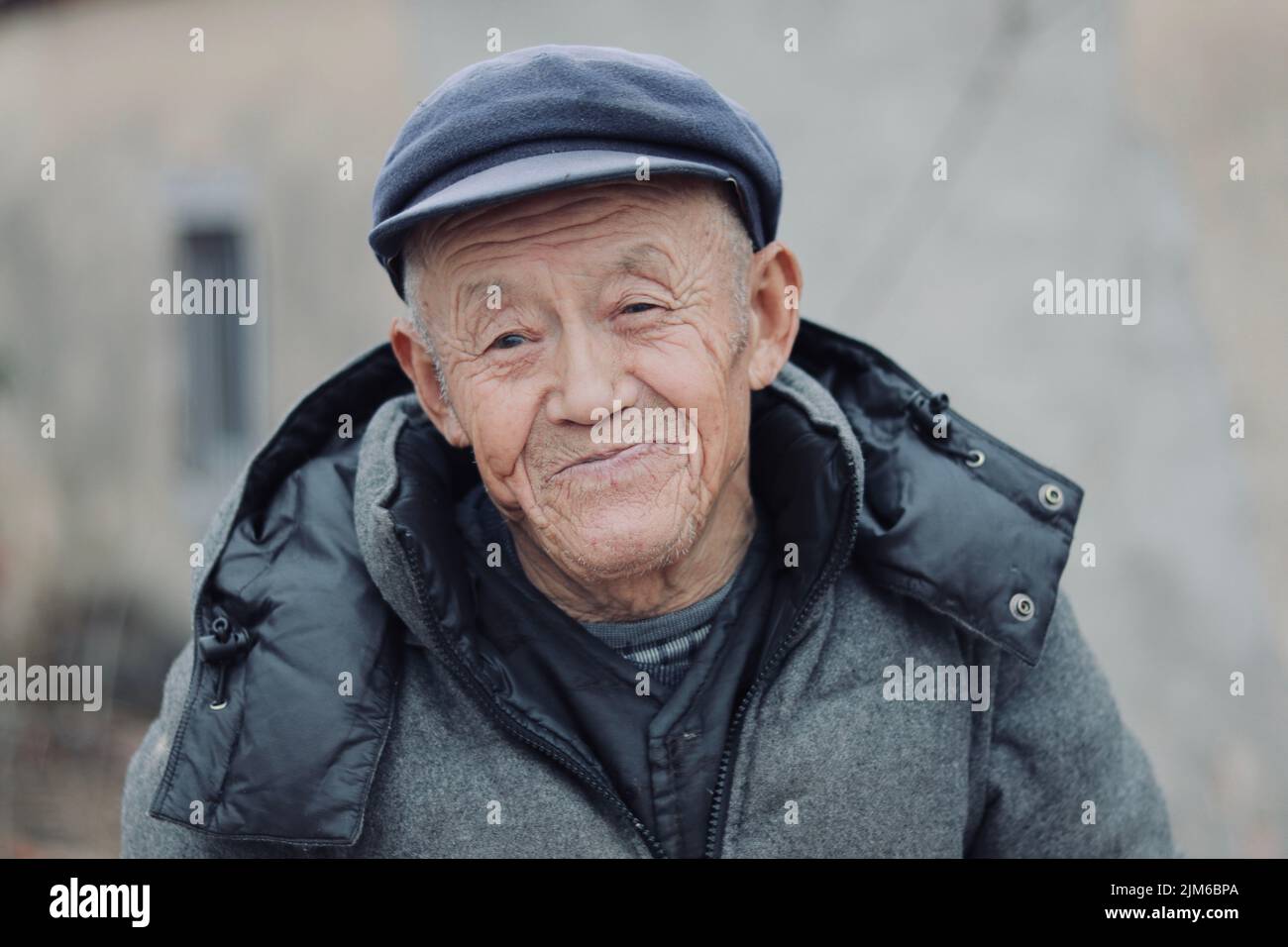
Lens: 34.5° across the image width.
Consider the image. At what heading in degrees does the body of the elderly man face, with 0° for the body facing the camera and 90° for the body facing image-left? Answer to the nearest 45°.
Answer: approximately 0°
